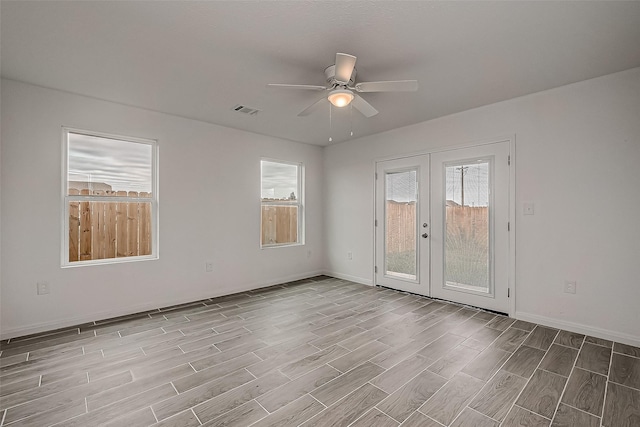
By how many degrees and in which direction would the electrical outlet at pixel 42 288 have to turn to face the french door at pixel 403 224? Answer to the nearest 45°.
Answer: approximately 45° to its left

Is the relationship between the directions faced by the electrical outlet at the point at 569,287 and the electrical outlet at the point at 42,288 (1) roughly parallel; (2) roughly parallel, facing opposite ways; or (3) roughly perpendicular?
roughly perpendicular

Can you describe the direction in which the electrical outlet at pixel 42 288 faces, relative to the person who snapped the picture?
facing the viewer

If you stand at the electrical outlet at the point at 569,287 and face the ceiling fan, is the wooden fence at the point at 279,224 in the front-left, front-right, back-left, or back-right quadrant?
front-right

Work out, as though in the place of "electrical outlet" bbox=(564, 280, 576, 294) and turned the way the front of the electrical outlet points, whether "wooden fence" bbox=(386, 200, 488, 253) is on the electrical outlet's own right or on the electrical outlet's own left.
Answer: on the electrical outlet's own right

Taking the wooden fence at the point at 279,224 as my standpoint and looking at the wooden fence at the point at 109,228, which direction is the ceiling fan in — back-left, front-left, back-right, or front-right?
front-left

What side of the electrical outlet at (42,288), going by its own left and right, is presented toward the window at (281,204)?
left

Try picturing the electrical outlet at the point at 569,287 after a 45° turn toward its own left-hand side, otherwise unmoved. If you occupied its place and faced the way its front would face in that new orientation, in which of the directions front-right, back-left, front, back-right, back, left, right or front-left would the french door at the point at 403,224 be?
back-right

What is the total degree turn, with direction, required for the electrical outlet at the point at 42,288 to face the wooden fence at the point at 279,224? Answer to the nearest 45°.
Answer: approximately 90° to its left

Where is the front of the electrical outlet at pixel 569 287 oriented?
toward the camera

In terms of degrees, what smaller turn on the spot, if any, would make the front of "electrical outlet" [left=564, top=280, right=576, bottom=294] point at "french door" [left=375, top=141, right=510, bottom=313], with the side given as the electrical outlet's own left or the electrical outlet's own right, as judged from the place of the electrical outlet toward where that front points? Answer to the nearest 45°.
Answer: approximately 90° to the electrical outlet's own right
